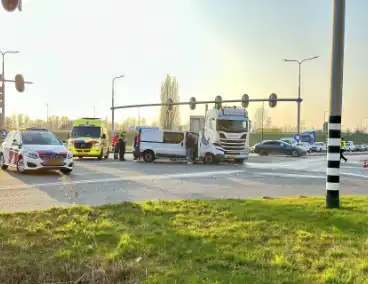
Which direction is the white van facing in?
to the viewer's right

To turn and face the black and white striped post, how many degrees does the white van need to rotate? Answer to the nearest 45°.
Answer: approximately 90° to its right

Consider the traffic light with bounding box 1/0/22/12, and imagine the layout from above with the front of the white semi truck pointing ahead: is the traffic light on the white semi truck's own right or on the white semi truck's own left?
on the white semi truck's own right

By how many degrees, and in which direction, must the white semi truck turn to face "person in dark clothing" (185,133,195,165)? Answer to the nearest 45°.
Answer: approximately 45° to its right

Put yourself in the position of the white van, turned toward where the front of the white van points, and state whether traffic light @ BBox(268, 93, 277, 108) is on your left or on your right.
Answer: on your left

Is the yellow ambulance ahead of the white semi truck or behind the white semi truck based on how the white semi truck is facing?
behind
